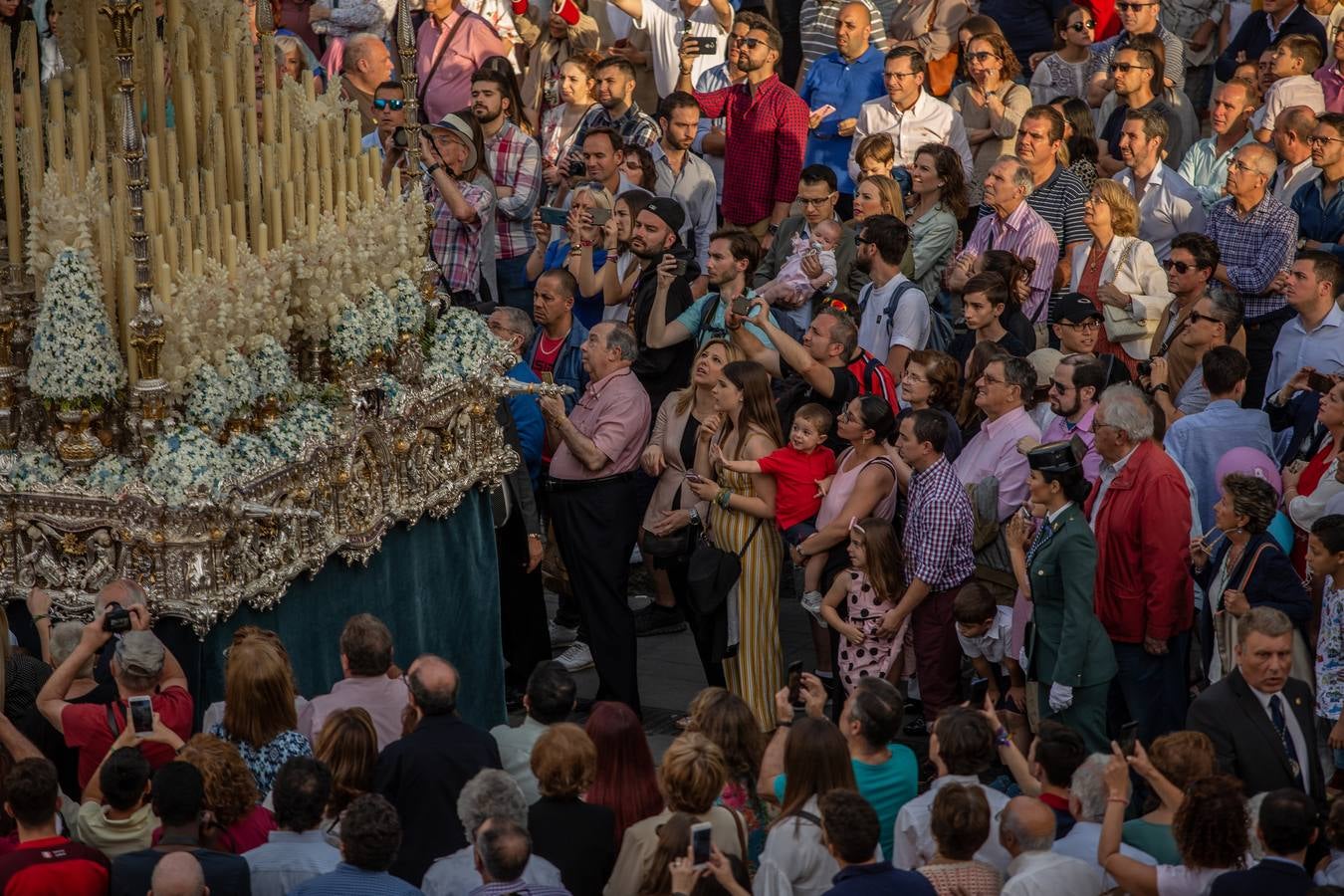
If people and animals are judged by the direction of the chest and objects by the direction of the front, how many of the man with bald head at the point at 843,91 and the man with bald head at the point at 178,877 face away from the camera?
1

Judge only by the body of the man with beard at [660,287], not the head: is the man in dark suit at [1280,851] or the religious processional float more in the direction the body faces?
the religious processional float

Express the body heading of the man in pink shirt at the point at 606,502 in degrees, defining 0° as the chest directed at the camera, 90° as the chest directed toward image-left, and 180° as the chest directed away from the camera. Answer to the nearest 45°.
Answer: approximately 90°

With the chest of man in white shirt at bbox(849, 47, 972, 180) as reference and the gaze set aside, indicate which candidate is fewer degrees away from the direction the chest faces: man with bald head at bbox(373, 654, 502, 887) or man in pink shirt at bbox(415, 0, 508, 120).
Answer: the man with bald head

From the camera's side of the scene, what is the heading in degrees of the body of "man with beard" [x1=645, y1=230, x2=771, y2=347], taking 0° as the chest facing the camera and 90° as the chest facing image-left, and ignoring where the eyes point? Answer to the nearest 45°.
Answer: approximately 45°

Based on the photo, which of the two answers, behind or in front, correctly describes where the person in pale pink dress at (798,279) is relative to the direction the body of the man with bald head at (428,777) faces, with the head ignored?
in front

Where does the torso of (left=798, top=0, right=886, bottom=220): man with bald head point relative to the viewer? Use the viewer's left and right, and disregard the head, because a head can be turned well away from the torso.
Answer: facing the viewer and to the left of the viewer

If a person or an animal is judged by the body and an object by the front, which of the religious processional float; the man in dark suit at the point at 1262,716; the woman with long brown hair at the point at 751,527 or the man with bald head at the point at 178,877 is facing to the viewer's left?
the woman with long brown hair

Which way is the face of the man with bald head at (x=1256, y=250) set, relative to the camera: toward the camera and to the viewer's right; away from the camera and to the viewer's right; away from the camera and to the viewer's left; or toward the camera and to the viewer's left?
toward the camera and to the viewer's left

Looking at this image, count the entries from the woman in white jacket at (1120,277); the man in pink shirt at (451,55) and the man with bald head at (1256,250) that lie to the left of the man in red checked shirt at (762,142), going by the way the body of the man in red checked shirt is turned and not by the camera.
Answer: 2
